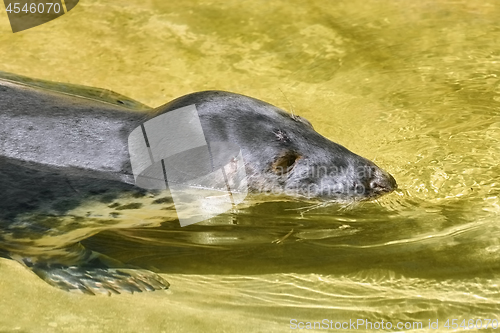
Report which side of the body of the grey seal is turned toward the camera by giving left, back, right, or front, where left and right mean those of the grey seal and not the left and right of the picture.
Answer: right
